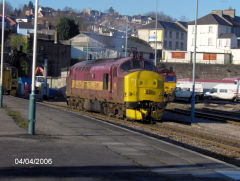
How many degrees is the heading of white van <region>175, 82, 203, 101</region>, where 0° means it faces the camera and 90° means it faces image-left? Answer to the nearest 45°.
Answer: approximately 45°

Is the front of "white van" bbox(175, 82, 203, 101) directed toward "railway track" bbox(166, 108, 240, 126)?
no

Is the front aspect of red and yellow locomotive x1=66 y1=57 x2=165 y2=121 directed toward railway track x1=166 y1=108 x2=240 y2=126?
no

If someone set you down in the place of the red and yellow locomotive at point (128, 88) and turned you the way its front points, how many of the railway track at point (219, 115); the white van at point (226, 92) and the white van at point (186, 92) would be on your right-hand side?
0

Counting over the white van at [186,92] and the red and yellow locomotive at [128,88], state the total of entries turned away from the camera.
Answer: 0

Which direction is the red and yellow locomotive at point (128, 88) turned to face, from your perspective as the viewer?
facing the viewer and to the right of the viewer

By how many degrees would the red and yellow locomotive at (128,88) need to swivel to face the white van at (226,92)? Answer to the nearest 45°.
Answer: approximately 90° to its left

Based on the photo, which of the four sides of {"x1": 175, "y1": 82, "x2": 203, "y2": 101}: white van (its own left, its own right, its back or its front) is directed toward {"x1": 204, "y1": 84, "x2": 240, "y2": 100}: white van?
back
